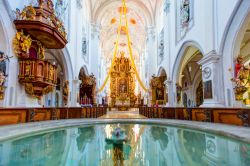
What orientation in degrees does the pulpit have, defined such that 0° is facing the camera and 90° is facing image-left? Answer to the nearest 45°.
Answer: approximately 315°

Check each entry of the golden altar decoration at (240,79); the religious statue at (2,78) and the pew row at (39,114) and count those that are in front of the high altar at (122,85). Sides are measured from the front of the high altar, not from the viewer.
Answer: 3

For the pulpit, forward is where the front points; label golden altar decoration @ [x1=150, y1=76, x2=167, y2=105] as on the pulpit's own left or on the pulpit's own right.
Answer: on the pulpit's own left

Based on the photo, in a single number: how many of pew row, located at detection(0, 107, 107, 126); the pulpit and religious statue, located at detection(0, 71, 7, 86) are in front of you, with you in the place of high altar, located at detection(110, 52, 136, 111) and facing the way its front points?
3
